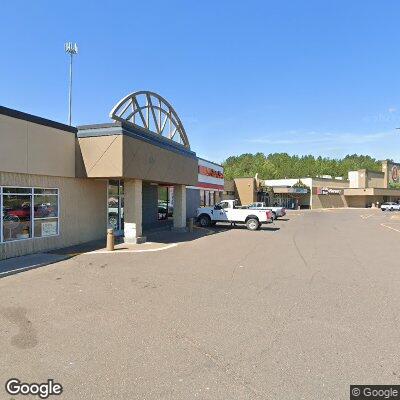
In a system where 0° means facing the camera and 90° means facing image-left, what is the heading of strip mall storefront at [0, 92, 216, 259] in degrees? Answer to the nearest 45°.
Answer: approximately 315°

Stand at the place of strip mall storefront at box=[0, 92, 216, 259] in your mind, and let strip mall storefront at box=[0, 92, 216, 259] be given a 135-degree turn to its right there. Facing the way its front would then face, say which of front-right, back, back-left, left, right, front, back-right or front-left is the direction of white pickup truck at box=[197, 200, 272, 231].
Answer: back-right

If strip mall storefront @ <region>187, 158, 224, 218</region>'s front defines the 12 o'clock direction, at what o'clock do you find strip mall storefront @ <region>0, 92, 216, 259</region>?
strip mall storefront @ <region>0, 92, 216, 259</region> is roughly at 2 o'clock from strip mall storefront @ <region>187, 158, 224, 218</region>.

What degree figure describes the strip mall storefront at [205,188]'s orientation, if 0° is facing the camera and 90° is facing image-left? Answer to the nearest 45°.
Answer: approximately 315°

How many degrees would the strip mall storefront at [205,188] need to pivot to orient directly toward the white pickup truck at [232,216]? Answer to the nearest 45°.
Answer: approximately 45° to its right

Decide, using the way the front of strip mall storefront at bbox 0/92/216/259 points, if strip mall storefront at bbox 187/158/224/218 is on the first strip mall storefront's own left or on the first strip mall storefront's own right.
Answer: on the first strip mall storefront's own left
